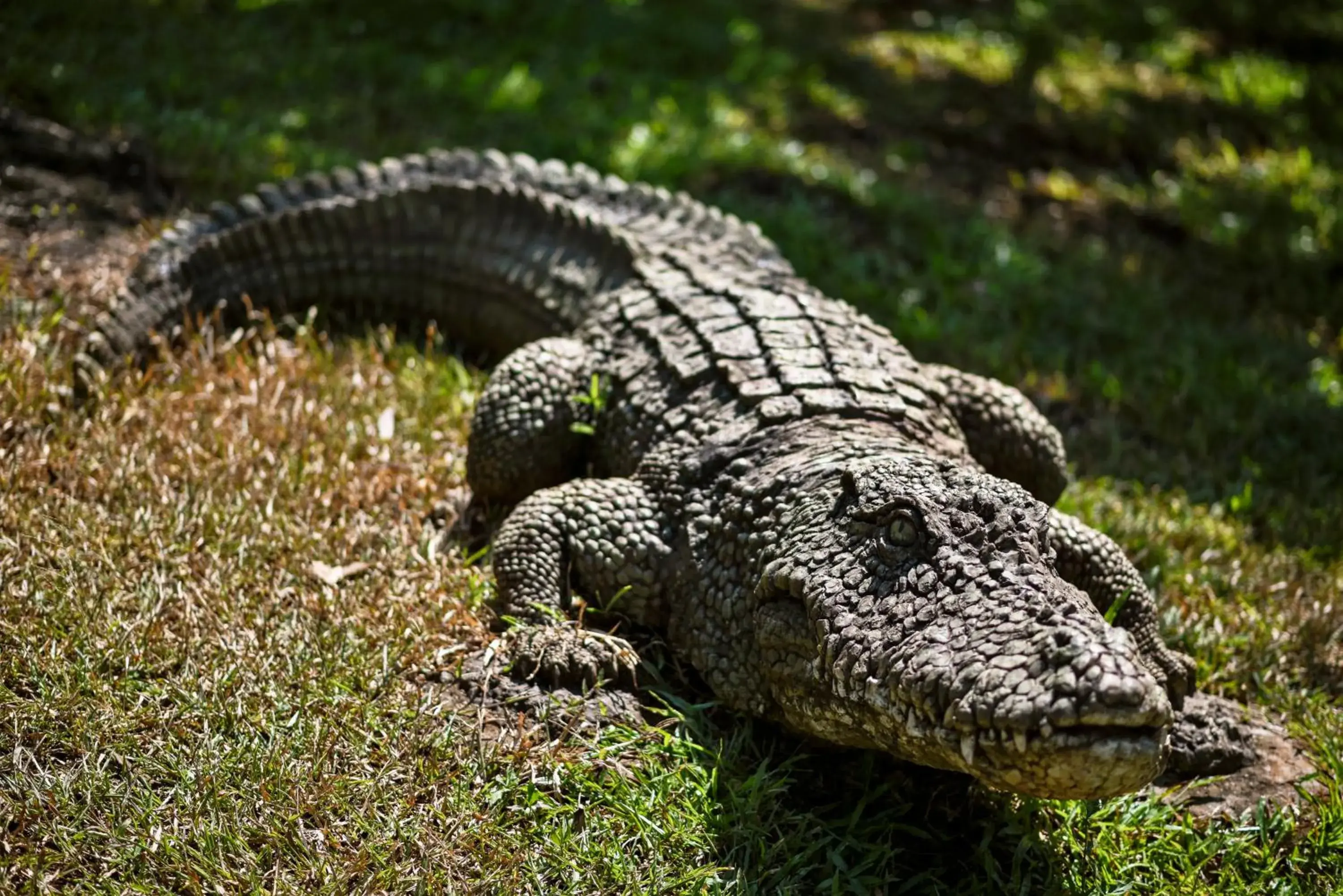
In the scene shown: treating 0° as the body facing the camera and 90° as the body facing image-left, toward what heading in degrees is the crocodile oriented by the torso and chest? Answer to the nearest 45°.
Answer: approximately 315°
